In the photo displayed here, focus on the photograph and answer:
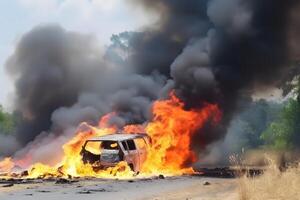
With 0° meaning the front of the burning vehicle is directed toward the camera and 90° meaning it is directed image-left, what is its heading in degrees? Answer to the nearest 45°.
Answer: approximately 45°
